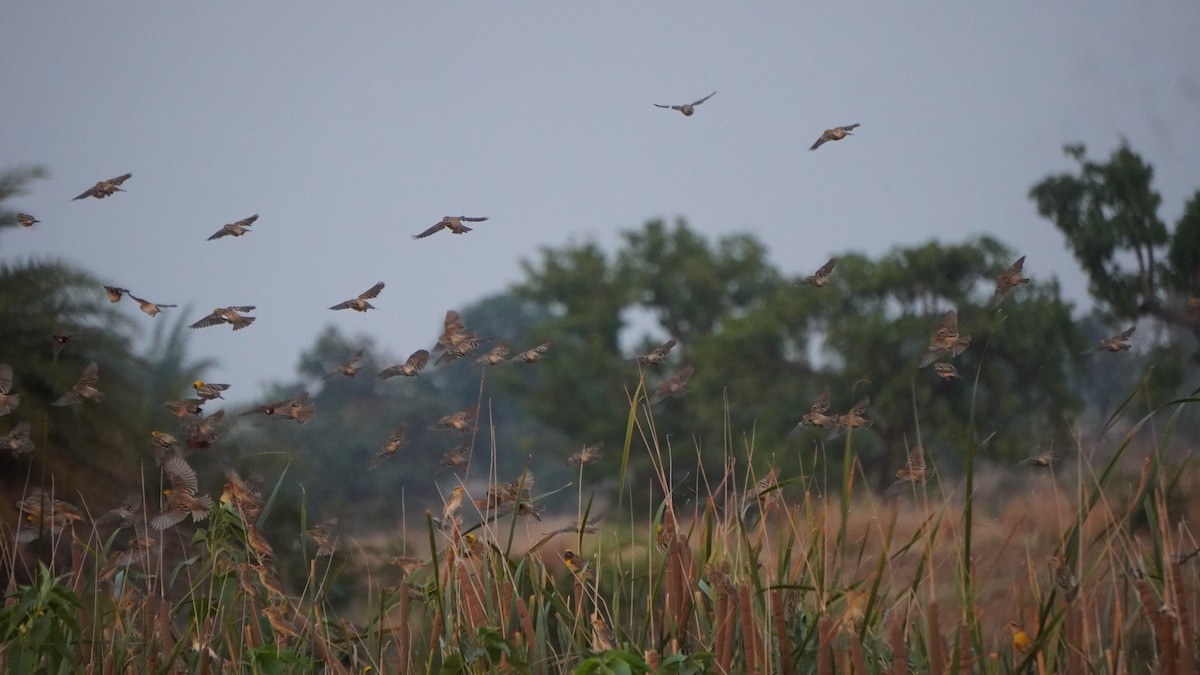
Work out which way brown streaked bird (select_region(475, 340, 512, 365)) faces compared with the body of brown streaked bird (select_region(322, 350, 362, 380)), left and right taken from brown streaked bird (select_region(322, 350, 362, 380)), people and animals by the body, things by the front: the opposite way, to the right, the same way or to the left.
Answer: the same way
